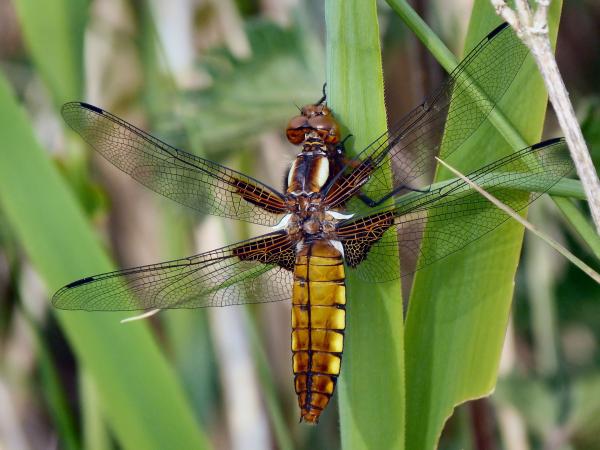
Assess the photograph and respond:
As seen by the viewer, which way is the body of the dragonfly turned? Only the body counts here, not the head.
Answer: away from the camera
